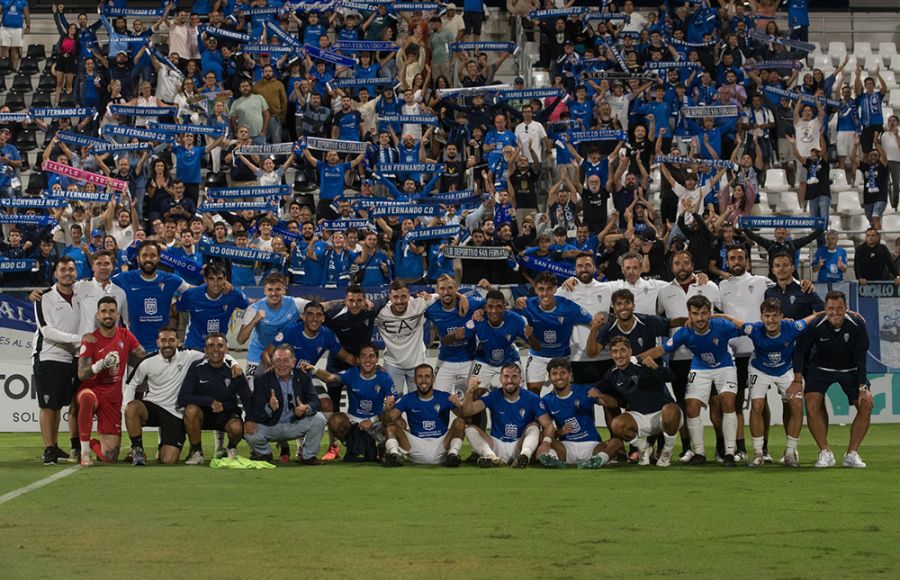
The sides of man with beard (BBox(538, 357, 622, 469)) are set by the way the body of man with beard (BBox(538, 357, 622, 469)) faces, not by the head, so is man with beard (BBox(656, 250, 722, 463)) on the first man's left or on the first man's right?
on the first man's left

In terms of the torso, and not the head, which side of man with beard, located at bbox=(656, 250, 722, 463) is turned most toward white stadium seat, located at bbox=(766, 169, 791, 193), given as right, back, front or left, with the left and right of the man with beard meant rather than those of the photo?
back

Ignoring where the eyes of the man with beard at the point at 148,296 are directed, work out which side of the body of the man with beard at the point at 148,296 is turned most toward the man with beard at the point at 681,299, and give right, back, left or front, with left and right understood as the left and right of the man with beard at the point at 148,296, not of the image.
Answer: left

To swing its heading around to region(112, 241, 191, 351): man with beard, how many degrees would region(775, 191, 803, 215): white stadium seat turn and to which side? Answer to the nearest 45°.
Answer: approximately 45° to its right

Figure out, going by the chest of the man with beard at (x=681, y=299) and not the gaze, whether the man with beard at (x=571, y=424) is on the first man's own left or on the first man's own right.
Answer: on the first man's own right

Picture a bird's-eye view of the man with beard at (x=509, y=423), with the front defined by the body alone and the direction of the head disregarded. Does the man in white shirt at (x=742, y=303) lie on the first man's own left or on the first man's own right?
on the first man's own left

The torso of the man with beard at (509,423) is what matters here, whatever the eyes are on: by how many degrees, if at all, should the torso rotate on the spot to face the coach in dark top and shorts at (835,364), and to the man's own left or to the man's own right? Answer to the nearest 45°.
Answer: approximately 90° to the man's own left
